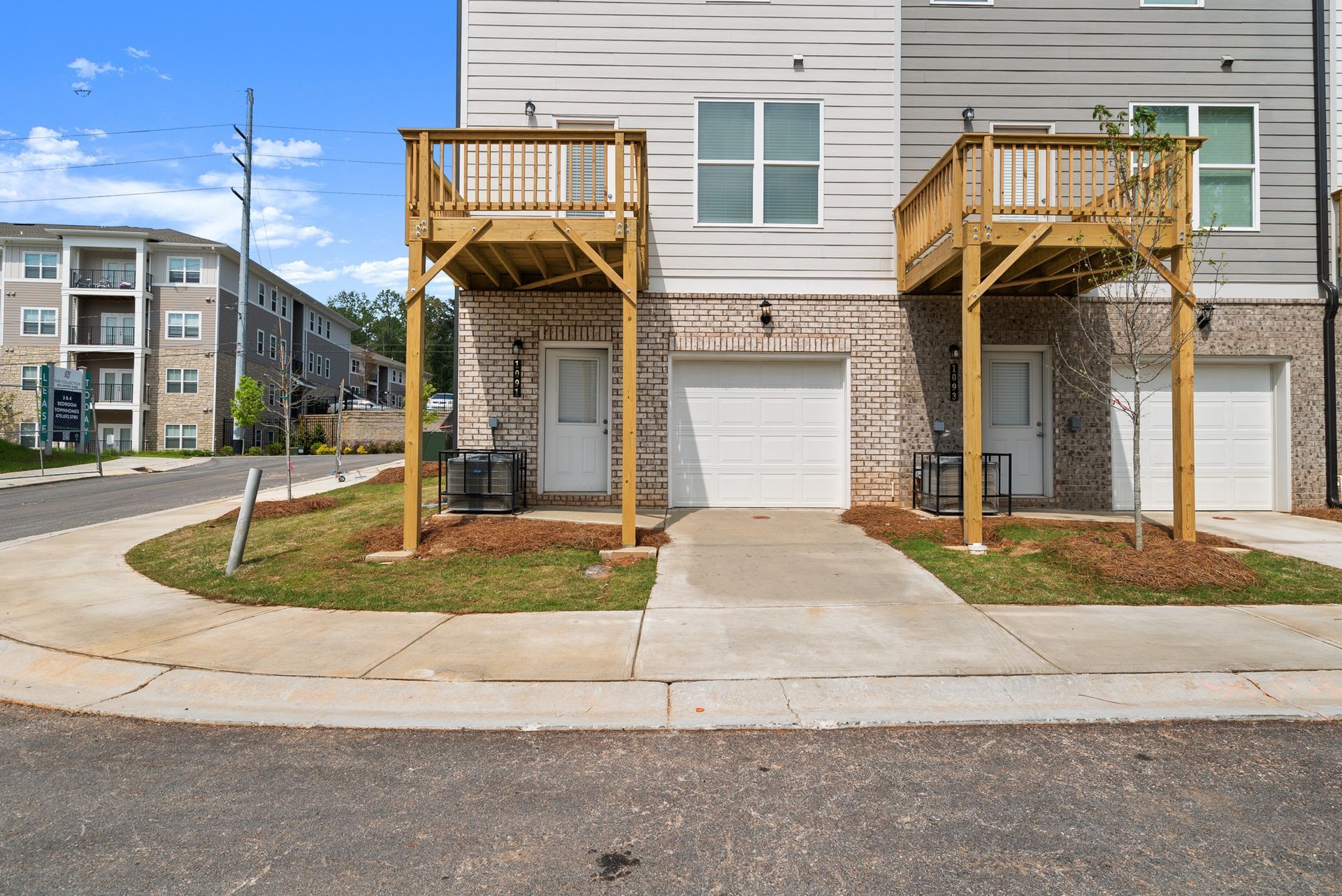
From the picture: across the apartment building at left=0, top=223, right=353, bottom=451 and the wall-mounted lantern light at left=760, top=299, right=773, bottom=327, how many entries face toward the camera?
2

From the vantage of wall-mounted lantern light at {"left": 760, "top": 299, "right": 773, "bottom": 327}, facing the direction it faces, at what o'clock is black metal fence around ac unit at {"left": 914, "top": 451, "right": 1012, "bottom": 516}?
The black metal fence around ac unit is roughly at 9 o'clock from the wall-mounted lantern light.

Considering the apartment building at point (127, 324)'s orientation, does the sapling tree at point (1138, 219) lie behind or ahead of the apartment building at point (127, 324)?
ahead

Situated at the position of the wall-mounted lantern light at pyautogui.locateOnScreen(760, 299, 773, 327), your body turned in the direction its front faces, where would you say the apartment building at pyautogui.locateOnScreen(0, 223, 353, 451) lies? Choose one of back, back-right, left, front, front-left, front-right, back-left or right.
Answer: back-right

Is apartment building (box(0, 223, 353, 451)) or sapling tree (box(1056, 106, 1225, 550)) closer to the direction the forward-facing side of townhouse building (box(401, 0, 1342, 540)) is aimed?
the sapling tree

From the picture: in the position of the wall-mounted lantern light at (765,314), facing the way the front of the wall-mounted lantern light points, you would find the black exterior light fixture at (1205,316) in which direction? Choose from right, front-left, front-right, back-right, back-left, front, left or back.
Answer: left

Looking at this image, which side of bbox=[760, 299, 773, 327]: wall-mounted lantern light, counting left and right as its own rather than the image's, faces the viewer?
front

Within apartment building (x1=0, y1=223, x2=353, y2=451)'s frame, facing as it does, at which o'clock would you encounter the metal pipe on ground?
The metal pipe on ground is roughly at 12 o'clock from the apartment building.

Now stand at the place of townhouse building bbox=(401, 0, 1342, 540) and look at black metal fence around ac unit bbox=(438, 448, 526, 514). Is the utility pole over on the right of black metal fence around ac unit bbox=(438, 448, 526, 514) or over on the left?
right

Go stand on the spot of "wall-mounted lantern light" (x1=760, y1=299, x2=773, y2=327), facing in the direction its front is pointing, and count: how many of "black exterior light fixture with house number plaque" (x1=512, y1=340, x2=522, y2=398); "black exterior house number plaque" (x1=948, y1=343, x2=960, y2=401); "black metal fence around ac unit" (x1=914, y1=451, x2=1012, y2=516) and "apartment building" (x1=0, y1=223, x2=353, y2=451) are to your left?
2

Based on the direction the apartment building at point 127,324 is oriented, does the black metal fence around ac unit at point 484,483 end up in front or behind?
in front

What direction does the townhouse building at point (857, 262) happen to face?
toward the camera

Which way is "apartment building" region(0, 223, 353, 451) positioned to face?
toward the camera

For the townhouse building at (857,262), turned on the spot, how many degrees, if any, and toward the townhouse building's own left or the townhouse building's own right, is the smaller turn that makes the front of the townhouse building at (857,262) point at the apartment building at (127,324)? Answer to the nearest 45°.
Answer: approximately 135° to the townhouse building's own right

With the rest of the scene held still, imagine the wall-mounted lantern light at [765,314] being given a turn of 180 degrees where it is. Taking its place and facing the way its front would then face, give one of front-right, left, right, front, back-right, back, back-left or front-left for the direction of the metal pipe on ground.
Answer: back-left

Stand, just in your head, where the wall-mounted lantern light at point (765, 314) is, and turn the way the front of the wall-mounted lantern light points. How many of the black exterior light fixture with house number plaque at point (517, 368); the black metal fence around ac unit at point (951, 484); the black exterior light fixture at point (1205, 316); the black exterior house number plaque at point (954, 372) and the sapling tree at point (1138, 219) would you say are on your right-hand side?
1

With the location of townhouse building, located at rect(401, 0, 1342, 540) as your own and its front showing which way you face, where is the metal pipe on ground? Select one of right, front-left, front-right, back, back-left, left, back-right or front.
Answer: front-right
